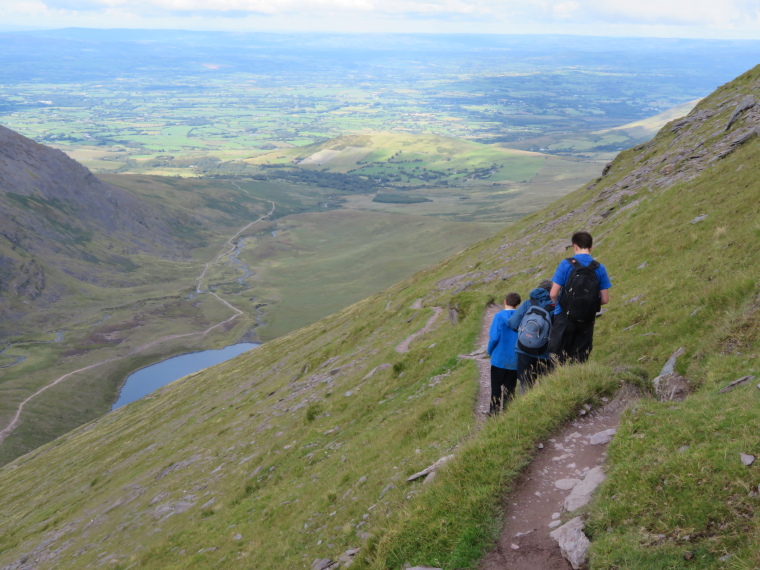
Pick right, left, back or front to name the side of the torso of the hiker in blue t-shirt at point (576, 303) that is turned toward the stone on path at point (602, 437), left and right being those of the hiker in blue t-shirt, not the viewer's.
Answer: back

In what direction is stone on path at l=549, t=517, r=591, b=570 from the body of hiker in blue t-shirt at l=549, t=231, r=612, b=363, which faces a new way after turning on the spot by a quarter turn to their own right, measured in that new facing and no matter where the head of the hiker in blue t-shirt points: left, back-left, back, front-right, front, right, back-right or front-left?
right

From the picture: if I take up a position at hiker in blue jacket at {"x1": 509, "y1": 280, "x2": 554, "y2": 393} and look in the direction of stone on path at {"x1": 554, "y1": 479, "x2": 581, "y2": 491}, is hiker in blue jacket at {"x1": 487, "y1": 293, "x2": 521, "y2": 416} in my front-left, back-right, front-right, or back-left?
back-right

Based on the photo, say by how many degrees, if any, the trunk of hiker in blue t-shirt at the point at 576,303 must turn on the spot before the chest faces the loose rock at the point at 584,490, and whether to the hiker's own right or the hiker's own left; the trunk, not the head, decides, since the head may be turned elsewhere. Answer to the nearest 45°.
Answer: approximately 180°

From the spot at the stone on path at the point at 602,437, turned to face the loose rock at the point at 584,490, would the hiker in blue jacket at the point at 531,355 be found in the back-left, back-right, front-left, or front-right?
back-right

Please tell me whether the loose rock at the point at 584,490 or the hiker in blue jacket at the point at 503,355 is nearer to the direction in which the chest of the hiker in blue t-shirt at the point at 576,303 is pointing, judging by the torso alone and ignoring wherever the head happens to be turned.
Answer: the hiker in blue jacket

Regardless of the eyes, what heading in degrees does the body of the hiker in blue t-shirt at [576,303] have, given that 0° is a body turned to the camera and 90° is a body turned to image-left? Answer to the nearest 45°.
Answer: approximately 180°

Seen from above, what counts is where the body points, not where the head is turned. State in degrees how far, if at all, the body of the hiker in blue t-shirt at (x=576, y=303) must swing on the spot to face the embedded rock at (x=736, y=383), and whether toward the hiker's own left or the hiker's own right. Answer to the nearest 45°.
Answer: approximately 135° to the hiker's own right

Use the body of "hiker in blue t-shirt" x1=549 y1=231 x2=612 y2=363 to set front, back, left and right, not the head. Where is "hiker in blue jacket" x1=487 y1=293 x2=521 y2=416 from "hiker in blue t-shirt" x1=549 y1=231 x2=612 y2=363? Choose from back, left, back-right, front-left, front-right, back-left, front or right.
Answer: left

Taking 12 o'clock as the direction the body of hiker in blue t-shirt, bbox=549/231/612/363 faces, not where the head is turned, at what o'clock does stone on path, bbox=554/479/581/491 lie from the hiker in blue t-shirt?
The stone on path is roughly at 6 o'clock from the hiker in blue t-shirt.
